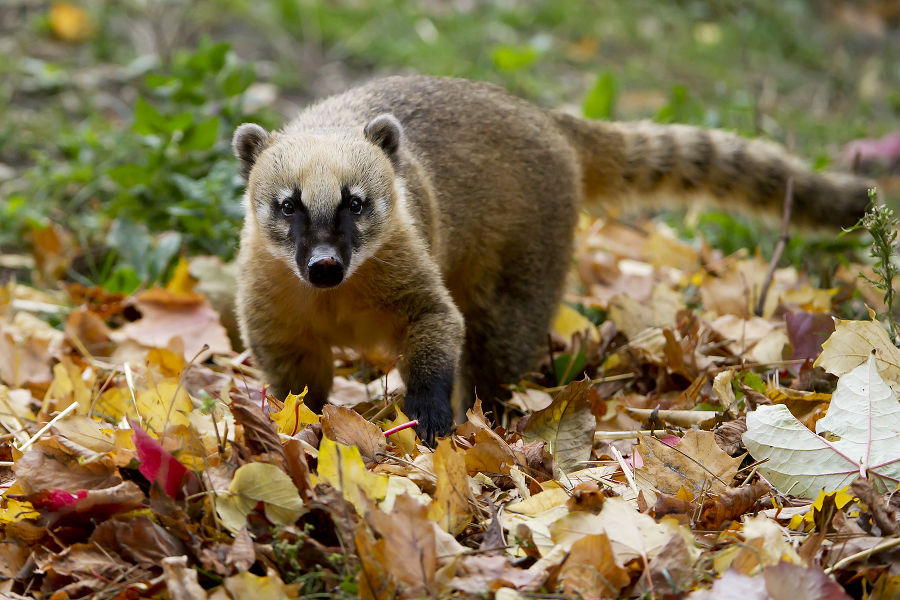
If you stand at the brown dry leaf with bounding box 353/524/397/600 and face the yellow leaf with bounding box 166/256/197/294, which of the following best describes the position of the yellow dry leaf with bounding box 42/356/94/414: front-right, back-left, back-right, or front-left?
front-left

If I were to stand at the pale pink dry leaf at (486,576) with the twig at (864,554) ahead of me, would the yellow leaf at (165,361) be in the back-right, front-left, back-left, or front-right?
back-left

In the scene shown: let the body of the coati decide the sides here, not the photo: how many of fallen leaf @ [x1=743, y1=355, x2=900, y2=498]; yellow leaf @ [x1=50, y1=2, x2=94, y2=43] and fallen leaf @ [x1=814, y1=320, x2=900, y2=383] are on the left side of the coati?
2

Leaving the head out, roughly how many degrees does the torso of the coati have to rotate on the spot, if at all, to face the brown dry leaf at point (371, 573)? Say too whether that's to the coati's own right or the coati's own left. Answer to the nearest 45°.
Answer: approximately 45° to the coati's own left

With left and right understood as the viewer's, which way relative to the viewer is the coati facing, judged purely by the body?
facing the viewer and to the left of the viewer

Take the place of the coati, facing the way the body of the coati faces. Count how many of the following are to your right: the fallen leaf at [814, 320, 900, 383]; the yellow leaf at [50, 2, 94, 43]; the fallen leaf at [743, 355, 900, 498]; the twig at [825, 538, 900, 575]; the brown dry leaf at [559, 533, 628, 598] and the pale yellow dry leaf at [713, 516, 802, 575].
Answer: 1

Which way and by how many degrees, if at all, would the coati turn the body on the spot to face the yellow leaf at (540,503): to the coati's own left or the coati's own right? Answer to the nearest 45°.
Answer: approximately 45° to the coati's own left

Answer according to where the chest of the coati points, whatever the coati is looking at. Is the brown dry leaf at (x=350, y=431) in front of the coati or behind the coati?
in front

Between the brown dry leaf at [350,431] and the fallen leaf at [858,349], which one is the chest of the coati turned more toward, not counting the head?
the brown dry leaf

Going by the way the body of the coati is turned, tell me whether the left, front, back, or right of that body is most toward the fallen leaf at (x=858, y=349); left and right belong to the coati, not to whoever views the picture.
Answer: left

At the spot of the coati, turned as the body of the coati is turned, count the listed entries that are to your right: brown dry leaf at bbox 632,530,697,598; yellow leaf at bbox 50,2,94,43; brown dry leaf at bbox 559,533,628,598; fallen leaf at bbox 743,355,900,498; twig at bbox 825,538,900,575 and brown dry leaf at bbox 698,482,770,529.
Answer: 1

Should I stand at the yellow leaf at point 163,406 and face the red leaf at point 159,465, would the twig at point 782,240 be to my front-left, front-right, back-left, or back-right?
back-left

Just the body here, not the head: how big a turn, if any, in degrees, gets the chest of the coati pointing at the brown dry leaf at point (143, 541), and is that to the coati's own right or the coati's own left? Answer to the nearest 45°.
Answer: approximately 45° to the coati's own left

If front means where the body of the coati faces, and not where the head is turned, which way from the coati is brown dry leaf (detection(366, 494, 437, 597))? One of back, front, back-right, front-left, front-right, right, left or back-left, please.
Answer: front-left

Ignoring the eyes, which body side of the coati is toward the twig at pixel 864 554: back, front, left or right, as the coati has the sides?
left

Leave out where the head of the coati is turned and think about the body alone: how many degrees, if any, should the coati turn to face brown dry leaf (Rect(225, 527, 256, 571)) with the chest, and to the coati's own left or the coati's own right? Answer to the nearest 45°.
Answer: approximately 45° to the coati's own left

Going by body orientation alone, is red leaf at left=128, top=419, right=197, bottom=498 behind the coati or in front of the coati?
in front

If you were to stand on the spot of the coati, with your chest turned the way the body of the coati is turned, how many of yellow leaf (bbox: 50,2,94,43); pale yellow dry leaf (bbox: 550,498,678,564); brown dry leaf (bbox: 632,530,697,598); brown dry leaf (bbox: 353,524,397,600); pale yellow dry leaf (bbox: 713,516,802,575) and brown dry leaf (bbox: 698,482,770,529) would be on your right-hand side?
1

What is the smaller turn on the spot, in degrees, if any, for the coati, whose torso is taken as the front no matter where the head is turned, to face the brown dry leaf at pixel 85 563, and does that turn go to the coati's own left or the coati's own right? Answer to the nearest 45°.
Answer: approximately 45° to the coati's own left
